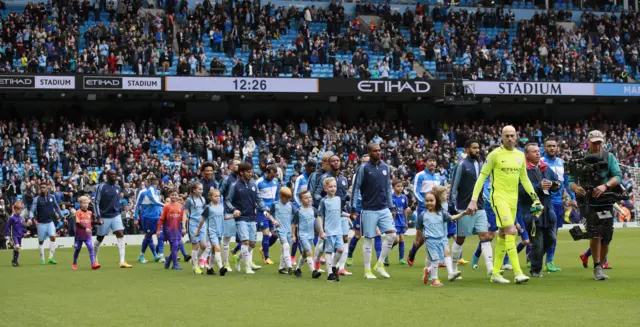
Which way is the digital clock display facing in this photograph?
toward the camera

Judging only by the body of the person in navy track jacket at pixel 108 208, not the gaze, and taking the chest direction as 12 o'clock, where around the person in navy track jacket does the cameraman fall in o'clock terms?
The cameraman is roughly at 12 o'clock from the person in navy track jacket.

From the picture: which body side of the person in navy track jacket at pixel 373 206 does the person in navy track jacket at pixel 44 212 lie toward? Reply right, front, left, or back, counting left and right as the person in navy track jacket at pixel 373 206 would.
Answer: back

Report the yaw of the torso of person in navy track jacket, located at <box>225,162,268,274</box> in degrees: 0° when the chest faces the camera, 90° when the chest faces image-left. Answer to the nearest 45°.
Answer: approximately 315°

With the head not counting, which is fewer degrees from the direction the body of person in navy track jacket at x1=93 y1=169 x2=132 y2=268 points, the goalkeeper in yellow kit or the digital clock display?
the goalkeeper in yellow kit

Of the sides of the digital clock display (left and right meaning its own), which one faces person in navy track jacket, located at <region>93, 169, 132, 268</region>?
front

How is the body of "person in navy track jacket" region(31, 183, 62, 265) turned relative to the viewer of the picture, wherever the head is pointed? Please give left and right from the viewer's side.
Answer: facing the viewer

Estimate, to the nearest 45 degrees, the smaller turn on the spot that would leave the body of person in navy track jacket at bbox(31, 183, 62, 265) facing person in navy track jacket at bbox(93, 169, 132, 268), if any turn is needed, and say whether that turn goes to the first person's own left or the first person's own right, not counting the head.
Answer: approximately 45° to the first person's own left

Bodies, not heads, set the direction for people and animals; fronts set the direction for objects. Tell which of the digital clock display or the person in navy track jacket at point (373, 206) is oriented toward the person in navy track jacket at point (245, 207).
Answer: the digital clock display

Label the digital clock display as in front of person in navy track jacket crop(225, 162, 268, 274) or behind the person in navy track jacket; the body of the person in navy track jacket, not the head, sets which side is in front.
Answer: behind
